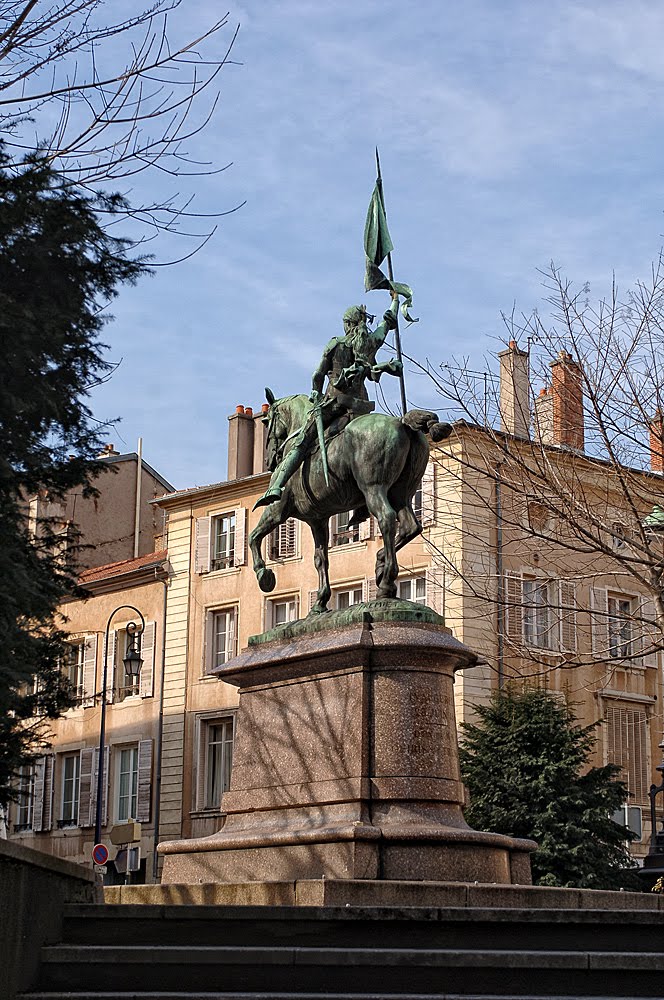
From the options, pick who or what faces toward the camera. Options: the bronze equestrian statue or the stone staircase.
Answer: the stone staircase

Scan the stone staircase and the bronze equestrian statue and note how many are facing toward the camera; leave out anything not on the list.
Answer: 1

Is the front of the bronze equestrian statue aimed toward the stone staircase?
no

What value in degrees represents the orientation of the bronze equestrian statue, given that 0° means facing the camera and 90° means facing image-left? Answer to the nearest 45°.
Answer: approximately 135°

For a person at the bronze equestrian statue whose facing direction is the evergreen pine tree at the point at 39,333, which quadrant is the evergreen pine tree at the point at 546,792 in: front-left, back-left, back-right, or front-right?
back-right

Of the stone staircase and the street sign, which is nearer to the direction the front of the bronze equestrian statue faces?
the street sign

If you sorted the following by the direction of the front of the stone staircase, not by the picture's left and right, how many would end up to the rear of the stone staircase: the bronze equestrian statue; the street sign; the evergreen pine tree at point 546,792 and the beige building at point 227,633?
4

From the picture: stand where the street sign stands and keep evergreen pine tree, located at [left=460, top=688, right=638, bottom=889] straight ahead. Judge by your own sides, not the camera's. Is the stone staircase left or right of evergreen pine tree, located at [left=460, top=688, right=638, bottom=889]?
right

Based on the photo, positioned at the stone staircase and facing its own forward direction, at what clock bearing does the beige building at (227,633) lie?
The beige building is roughly at 6 o'clock from the stone staircase.

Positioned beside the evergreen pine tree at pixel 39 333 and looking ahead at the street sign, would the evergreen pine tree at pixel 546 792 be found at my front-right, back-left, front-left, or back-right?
front-right

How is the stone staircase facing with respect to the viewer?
toward the camera

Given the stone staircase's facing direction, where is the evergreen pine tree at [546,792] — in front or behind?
behind
